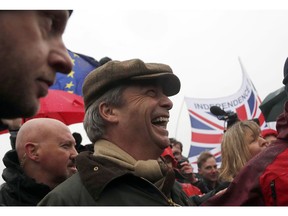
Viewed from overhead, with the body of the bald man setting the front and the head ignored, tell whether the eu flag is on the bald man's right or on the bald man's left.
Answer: on the bald man's left

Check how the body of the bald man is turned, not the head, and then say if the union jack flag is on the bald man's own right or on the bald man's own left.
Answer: on the bald man's own left

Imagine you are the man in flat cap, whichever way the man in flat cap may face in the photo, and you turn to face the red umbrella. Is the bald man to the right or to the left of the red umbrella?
left

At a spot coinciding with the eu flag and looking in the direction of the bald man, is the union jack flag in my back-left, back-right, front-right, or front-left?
back-left
